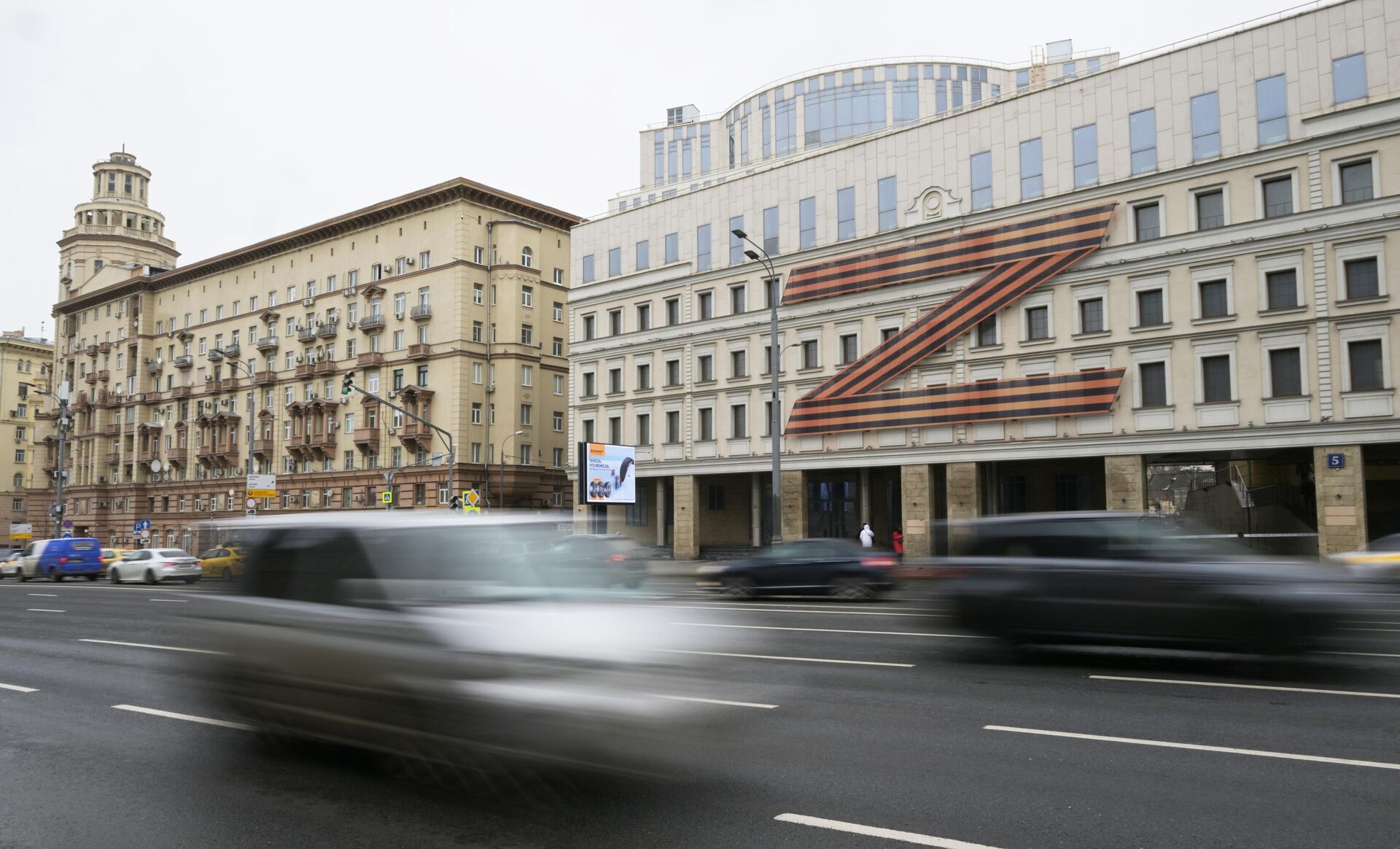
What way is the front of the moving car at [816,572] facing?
to the viewer's left

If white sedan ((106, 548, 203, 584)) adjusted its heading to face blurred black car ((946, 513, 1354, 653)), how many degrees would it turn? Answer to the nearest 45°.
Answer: approximately 135° to its left

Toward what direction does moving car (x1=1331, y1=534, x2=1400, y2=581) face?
to the viewer's left

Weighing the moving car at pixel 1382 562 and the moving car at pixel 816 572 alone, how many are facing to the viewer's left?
2

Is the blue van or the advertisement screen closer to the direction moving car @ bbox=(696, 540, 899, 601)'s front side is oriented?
the blue van

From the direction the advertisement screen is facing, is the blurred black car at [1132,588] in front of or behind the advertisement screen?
in front

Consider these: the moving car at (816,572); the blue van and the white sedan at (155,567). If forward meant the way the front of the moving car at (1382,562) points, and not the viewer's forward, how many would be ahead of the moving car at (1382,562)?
3

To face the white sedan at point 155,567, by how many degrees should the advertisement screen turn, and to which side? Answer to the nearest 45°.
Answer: approximately 135° to its right
